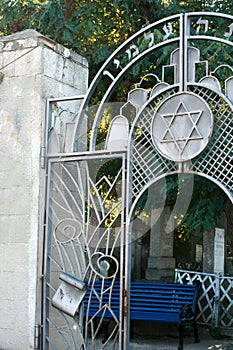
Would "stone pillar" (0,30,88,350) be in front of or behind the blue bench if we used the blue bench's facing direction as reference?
in front

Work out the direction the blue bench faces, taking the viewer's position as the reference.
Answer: facing the viewer and to the left of the viewer

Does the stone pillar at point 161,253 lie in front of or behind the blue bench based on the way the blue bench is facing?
behind

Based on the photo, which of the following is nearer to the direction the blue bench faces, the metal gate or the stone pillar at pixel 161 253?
the metal gate
